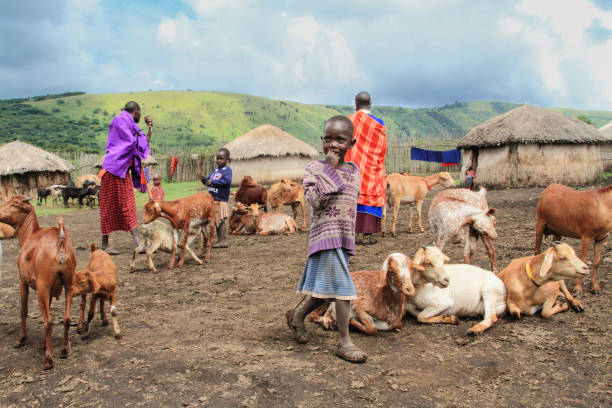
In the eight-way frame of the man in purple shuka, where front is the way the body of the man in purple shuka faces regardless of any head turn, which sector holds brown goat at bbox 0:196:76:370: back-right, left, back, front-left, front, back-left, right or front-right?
right

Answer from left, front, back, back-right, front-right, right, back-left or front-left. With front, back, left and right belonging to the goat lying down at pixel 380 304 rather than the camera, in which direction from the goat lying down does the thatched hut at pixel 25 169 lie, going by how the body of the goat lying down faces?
back

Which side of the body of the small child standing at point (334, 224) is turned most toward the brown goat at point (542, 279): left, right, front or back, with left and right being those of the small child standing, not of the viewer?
left

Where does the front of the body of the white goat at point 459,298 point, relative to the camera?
to the viewer's left

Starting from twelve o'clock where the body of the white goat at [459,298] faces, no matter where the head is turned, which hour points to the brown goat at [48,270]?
The brown goat is roughly at 11 o'clock from the white goat.

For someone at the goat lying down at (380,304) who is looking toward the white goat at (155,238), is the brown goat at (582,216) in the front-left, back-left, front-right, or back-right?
back-right

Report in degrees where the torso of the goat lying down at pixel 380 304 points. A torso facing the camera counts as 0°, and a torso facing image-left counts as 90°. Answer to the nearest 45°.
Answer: approximately 315°

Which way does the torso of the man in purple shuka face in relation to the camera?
to the viewer's right

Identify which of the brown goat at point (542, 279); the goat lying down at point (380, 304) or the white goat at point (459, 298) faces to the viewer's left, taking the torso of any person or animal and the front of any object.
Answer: the white goat

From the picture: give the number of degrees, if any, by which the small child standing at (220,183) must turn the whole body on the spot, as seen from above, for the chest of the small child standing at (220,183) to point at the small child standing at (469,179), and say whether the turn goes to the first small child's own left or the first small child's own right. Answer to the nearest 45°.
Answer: approximately 180°
